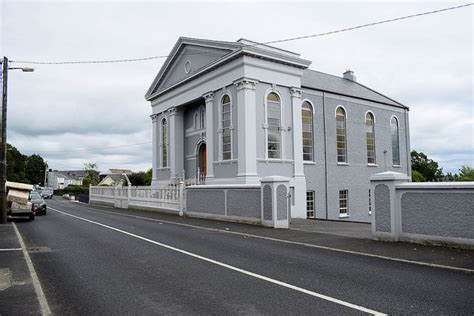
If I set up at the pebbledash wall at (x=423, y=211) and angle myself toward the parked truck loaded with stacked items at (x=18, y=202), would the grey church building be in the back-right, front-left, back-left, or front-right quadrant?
front-right

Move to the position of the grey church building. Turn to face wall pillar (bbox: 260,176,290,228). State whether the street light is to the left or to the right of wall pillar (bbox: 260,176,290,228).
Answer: right

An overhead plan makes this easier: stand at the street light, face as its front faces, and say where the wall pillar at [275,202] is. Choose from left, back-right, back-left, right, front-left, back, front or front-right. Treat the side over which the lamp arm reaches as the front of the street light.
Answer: front-right

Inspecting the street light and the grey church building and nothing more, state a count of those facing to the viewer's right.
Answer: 1

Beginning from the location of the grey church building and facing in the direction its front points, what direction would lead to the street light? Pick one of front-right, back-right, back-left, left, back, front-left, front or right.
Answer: front

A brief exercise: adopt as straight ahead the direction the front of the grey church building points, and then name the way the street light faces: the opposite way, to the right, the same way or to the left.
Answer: the opposite way

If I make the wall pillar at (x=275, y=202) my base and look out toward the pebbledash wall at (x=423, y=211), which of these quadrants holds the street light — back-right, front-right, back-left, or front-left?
back-right

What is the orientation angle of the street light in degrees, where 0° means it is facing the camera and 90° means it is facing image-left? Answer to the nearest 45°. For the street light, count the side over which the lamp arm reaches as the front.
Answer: approximately 270°

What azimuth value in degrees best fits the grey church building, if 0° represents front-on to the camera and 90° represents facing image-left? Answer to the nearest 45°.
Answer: approximately 45°

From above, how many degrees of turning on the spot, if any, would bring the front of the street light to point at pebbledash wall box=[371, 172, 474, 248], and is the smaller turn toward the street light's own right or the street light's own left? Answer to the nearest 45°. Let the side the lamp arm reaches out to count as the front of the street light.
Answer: approximately 45° to the street light's own right

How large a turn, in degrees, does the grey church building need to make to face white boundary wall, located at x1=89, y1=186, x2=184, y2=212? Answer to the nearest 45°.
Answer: approximately 45° to its right

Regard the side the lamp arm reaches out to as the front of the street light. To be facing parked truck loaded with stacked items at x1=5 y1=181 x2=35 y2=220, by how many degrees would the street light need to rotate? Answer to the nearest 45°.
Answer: approximately 90° to its left

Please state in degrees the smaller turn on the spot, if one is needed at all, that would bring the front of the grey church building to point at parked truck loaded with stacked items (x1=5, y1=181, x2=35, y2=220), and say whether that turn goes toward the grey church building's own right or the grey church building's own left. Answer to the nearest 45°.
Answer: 0° — it already faces it
